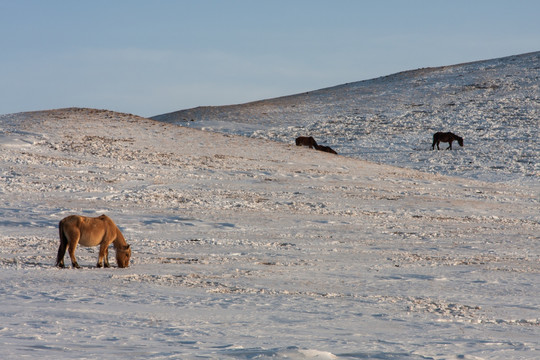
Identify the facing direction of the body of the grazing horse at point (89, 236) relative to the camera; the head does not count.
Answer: to the viewer's right

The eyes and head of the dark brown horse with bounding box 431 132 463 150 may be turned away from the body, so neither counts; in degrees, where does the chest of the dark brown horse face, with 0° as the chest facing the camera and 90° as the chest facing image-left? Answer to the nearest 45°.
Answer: approximately 270°

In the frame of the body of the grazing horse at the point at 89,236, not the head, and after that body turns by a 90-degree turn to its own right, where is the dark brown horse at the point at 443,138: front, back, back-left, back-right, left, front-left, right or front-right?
back-left
